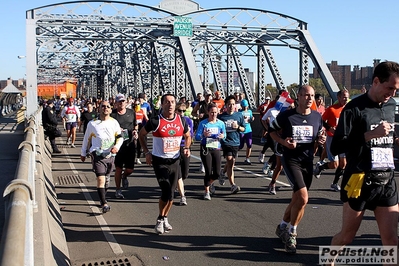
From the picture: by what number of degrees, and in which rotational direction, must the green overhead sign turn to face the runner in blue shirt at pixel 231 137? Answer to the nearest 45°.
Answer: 0° — it already faces them

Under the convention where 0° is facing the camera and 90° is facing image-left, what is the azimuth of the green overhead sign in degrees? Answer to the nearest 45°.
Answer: approximately 0°
